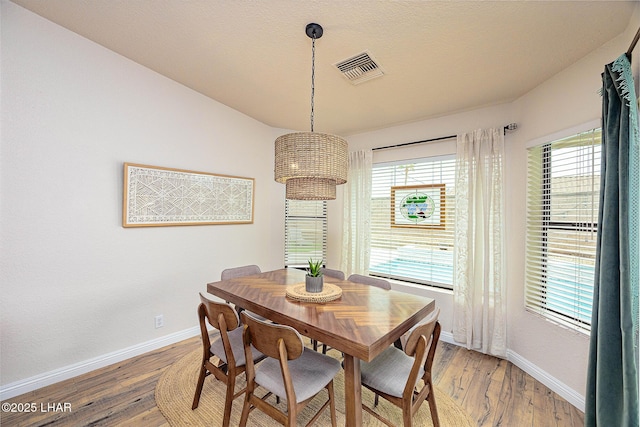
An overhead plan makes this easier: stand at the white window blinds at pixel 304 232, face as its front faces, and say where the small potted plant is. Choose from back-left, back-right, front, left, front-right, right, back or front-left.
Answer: front

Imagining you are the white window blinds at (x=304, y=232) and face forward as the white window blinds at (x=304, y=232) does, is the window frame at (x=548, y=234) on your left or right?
on your left

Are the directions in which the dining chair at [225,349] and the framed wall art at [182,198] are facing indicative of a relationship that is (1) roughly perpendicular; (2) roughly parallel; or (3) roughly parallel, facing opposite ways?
roughly perpendicular

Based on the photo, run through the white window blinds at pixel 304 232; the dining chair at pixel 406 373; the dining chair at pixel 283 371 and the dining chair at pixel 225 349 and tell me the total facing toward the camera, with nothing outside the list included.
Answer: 1

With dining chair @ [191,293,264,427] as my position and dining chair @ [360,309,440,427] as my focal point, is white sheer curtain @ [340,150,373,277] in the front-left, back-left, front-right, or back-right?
front-left

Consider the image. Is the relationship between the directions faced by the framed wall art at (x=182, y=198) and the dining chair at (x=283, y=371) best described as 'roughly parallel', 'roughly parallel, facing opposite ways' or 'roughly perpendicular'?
roughly perpendicular

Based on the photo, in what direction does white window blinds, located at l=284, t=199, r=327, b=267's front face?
toward the camera

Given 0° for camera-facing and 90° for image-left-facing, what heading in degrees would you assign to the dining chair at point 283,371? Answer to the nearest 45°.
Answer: approximately 225°

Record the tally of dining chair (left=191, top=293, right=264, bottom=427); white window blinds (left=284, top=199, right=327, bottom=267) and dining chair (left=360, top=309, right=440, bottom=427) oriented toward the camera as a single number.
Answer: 1

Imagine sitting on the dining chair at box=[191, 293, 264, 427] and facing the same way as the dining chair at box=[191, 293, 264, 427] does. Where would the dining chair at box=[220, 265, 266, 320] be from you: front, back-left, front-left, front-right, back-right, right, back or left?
front-left

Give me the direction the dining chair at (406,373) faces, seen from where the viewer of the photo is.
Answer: facing away from the viewer and to the left of the viewer

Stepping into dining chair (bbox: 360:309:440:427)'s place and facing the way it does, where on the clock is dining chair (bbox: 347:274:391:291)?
dining chair (bbox: 347:274:391:291) is roughly at 1 o'clock from dining chair (bbox: 360:309:440:427).

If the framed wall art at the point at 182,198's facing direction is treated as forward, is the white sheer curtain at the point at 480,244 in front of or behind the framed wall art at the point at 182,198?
in front

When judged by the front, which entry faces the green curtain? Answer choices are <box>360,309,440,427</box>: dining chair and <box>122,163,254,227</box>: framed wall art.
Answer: the framed wall art

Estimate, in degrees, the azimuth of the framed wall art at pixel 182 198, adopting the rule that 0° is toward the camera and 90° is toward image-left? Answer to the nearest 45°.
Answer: approximately 315°

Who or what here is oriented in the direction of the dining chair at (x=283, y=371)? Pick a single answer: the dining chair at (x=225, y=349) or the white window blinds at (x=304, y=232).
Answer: the white window blinds

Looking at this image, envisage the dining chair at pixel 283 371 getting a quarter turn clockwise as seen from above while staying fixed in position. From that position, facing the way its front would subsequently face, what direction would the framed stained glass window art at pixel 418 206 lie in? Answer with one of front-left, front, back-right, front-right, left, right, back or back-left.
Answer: left

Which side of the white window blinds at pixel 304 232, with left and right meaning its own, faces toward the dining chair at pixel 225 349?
front

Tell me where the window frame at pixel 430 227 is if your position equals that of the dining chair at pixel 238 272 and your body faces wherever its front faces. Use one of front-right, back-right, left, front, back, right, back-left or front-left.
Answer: front-left
